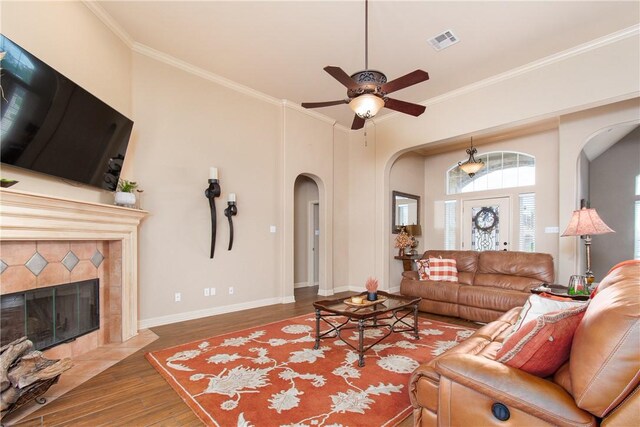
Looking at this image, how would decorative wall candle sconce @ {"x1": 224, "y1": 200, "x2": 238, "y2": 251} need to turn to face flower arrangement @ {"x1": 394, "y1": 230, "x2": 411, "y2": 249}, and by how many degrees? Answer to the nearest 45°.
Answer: approximately 45° to its left

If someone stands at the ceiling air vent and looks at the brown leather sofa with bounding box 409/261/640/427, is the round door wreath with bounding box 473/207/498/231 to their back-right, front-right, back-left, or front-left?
back-left

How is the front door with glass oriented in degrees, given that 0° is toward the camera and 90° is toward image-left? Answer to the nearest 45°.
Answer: approximately 0°

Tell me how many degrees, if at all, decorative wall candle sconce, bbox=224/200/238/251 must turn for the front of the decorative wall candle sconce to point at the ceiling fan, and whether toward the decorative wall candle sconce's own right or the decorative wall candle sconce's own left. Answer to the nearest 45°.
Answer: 0° — it already faces it

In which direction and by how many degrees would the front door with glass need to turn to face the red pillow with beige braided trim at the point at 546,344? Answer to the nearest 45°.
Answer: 0° — it already faces it

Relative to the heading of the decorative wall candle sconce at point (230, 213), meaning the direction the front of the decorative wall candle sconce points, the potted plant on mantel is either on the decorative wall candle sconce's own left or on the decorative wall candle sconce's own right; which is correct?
on the decorative wall candle sconce's own right

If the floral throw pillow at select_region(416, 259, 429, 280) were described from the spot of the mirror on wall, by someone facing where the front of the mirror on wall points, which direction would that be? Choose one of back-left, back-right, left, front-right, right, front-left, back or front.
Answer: front-right

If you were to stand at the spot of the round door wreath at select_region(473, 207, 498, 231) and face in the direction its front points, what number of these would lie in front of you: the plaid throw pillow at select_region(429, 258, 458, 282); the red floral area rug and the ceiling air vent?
3

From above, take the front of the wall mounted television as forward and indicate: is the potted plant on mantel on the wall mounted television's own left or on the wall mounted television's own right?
on the wall mounted television's own left

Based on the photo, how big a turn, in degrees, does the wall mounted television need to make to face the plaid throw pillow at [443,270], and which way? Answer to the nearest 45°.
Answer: approximately 45° to its left

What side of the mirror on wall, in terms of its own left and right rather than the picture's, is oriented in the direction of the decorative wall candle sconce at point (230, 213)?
right

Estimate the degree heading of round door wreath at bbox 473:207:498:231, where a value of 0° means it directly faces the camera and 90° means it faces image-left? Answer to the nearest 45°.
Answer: approximately 0°
